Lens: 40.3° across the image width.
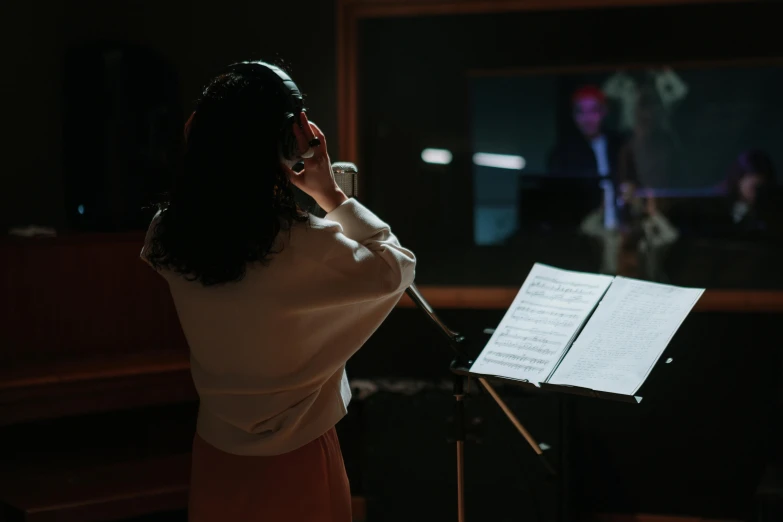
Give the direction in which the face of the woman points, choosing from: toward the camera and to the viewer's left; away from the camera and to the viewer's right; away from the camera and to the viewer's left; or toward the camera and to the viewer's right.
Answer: away from the camera and to the viewer's right

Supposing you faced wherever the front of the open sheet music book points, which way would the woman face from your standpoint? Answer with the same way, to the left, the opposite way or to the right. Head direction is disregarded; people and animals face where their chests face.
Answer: the opposite way

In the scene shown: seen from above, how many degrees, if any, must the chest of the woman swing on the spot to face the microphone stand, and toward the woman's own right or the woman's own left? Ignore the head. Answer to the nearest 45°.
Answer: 0° — they already face it

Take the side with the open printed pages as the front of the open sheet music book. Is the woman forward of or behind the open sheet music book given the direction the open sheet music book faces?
forward

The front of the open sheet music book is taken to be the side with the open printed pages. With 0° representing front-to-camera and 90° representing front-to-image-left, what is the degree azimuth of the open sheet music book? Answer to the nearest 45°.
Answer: approximately 45°

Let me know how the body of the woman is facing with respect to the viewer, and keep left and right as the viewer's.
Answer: facing away from the viewer and to the right of the viewer

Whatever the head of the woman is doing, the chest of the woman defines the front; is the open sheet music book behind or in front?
in front
